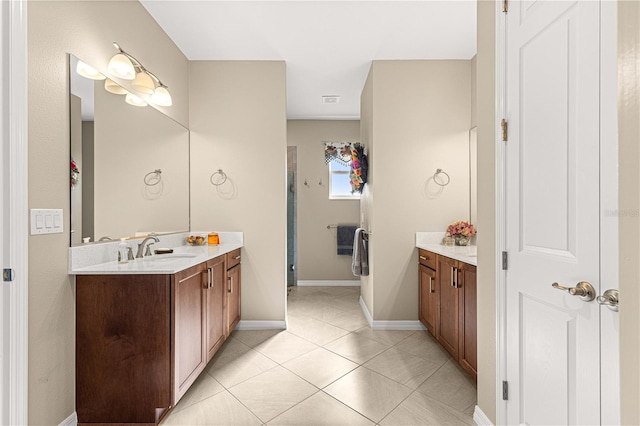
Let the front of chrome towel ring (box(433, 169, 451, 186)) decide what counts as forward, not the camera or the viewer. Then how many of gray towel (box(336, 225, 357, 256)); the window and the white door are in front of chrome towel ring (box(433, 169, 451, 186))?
1

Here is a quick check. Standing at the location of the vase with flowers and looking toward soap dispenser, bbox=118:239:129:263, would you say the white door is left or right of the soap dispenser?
left

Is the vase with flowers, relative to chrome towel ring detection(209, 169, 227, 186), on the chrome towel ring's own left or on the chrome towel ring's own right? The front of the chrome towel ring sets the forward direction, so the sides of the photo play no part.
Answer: on the chrome towel ring's own left

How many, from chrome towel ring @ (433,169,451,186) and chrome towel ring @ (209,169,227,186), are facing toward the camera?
2

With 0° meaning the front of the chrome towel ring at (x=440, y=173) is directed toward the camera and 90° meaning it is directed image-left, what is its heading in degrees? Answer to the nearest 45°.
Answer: approximately 0°

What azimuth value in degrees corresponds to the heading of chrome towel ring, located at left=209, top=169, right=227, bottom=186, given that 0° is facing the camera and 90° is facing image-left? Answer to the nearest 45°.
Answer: approximately 0°

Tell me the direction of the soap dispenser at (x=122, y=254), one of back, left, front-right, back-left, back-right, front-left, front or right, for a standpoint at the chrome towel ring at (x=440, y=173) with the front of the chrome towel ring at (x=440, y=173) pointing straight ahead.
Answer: front-right

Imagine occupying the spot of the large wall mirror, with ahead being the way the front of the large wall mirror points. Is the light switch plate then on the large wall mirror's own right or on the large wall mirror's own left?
on the large wall mirror's own right

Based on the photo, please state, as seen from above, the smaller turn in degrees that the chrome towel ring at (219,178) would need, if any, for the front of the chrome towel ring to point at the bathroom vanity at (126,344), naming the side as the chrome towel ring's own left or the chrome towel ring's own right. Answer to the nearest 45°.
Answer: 0° — it already faces it

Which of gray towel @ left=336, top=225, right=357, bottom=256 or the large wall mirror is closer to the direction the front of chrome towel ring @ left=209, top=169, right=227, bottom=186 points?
the large wall mirror

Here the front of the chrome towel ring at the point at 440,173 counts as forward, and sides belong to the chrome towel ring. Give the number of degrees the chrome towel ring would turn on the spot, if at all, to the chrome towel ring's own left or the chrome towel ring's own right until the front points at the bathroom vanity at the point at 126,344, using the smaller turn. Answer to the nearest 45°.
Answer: approximately 45° to the chrome towel ring's own right

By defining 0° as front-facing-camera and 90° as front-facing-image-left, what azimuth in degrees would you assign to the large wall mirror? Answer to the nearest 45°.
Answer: approximately 315°
